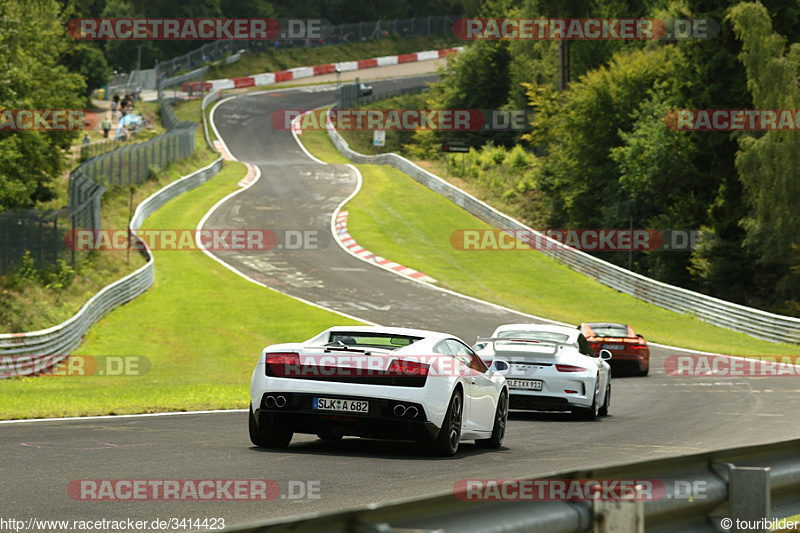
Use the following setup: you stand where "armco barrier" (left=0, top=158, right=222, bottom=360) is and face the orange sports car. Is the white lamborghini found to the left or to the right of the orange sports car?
right

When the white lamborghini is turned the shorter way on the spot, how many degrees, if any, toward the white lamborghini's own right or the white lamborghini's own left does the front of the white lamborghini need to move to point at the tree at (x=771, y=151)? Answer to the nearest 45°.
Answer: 0° — it already faces it

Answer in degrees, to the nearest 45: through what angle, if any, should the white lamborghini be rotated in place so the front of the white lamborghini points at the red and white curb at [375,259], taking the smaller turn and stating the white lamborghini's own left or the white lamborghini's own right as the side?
approximately 45° to the white lamborghini's own left

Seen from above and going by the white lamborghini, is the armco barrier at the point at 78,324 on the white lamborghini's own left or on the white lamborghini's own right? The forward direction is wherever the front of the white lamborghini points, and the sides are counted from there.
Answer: on the white lamborghini's own left

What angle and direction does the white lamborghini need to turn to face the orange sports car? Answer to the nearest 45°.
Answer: approximately 45° to its left

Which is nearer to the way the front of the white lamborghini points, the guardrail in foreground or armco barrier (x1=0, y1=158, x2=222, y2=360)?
the armco barrier

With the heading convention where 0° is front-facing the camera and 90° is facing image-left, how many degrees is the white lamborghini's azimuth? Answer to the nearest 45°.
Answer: approximately 225°

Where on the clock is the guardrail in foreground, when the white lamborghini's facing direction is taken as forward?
The guardrail in foreground is roughly at 4 o'clock from the white lamborghini.
